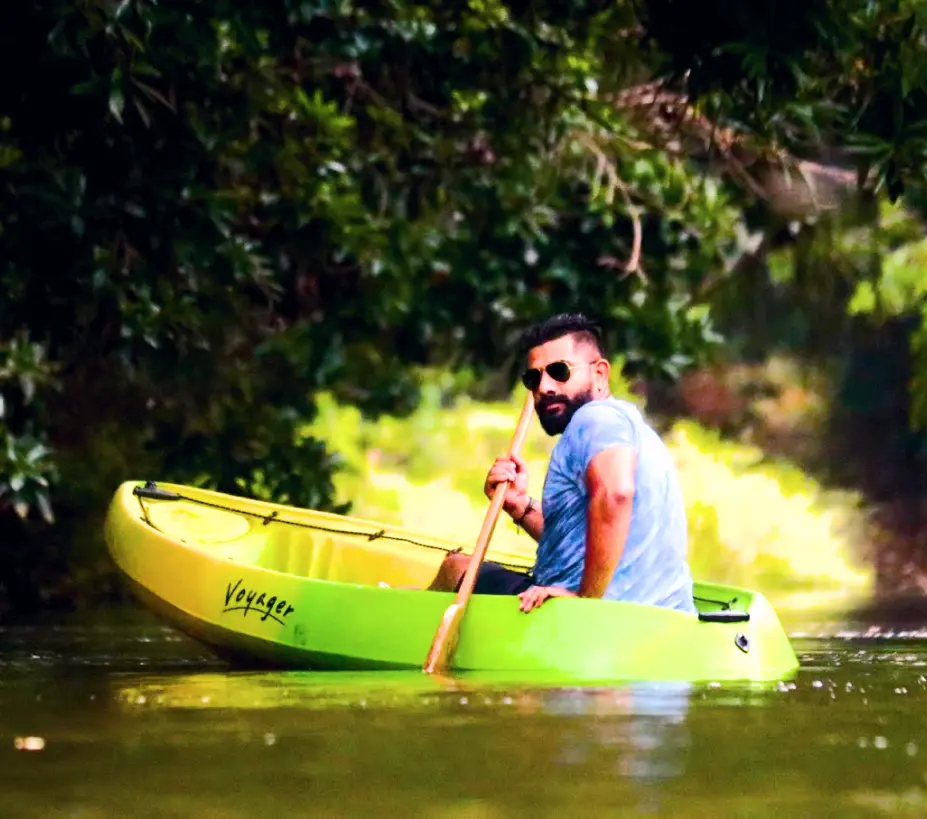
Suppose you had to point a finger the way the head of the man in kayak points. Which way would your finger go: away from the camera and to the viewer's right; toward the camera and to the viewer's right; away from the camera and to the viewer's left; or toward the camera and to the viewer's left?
toward the camera and to the viewer's left

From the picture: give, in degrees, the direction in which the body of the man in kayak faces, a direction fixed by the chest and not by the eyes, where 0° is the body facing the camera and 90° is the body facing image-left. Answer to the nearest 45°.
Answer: approximately 90°

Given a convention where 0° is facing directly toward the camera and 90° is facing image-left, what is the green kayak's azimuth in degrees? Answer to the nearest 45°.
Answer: approximately 90°

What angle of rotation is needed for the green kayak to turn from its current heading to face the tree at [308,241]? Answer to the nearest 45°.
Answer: approximately 90° to its right

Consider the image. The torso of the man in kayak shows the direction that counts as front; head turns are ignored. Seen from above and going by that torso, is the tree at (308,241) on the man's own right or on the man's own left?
on the man's own right
